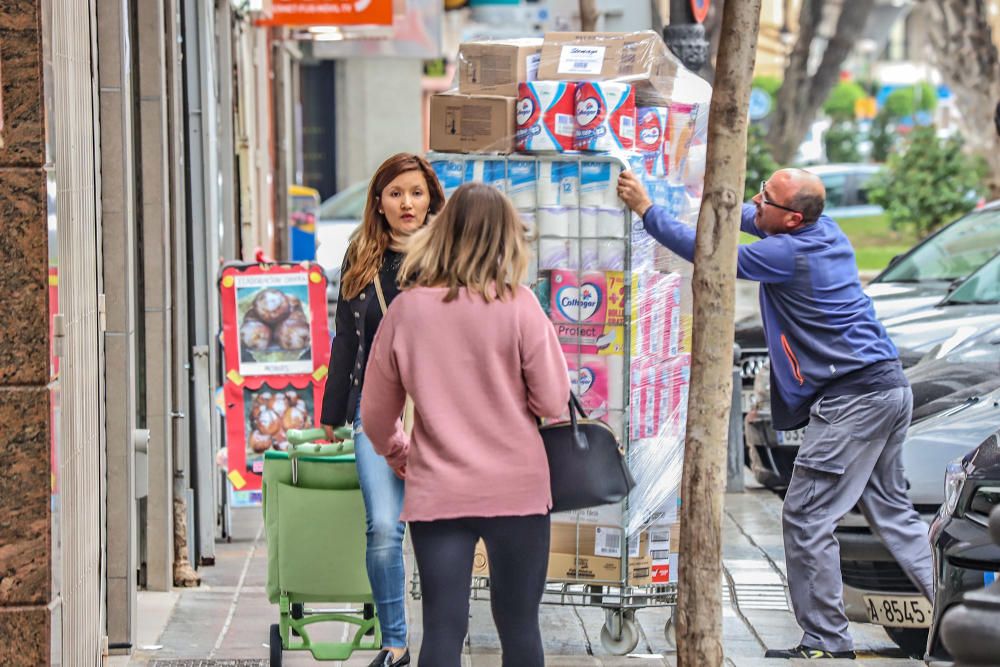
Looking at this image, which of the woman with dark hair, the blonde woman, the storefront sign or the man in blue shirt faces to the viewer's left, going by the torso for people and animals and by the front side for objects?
the man in blue shirt

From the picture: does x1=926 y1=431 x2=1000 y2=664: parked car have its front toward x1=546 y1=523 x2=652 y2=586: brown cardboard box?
no

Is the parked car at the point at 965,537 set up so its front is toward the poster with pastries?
no

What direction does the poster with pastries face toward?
toward the camera

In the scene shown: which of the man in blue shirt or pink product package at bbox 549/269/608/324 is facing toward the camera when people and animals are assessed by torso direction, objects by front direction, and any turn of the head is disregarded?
the pink product package

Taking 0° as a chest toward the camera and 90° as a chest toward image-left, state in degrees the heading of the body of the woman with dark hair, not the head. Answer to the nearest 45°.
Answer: approximately 0°

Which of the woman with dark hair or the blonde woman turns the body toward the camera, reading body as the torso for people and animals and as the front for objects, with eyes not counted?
the woman with dark hair

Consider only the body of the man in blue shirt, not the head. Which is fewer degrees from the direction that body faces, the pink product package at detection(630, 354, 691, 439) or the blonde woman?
the pink product package

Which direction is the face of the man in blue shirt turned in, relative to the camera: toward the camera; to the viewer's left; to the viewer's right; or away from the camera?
to the viewer's left

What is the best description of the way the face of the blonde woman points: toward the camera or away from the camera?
away from the camera

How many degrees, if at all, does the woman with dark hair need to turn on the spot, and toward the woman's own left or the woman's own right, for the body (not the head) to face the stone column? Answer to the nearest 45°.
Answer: approximately 45° to the woman's own right

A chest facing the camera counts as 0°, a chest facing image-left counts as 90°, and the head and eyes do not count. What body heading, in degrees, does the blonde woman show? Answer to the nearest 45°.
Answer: approximately 180°

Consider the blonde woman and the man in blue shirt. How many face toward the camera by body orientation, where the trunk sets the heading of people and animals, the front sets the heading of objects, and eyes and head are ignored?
0

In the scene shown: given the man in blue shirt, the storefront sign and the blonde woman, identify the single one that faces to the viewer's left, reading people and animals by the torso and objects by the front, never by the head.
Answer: the man in blue shirt

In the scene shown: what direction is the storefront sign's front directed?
toward the camera

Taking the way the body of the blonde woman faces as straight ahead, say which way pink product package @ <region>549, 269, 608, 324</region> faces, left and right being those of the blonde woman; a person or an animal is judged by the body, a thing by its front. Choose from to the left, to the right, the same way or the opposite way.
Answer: the opposite way

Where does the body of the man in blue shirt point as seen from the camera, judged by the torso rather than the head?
to the viewer's left
